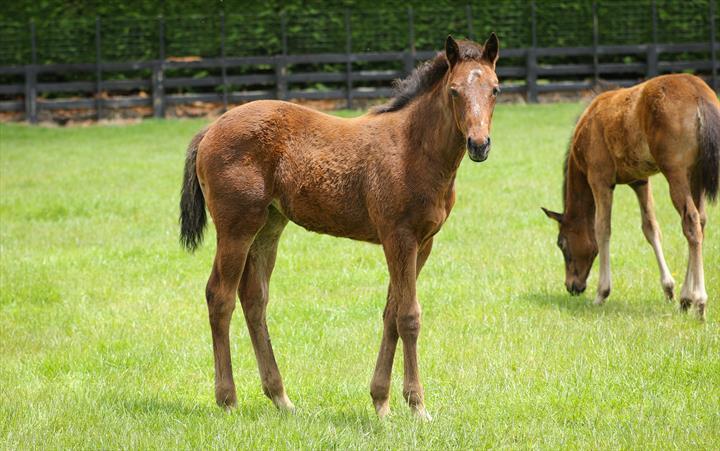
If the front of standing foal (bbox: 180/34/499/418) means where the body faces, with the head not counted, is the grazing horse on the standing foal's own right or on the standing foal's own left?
on the standing foal's own left

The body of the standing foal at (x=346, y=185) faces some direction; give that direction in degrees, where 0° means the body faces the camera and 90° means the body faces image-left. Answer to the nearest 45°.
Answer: approximately 270°

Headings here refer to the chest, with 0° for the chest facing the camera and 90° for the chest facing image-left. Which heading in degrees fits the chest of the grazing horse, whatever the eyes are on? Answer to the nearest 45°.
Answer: approximately 135°

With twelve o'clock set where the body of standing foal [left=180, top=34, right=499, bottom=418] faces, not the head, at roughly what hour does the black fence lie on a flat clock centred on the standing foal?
The black fence is roughly at 9 o'clock from the standing foal.

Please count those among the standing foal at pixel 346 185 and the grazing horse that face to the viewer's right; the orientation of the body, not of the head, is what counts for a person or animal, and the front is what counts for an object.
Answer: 1
